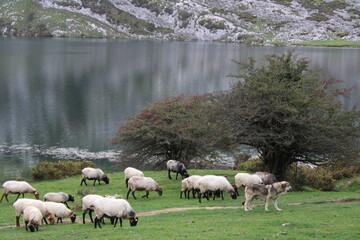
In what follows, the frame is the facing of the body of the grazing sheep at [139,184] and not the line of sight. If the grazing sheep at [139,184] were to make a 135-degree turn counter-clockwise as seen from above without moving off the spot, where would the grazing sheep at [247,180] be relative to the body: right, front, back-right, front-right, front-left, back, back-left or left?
back-right

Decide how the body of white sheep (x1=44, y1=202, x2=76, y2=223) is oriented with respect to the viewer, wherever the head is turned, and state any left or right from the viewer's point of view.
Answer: facing to the right of the viewer

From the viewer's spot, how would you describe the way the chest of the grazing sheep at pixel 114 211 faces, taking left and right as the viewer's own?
facing to the right of the viewer

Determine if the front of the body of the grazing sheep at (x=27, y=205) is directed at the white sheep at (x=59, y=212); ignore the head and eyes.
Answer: yes

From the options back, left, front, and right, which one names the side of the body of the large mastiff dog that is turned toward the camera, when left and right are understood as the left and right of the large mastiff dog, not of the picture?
right

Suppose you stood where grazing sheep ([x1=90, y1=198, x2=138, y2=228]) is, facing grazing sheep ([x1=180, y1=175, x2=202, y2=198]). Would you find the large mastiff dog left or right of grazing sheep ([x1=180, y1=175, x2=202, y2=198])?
right

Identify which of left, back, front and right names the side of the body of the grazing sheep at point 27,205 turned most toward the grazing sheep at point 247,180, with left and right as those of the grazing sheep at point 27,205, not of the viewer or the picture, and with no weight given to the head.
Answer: front

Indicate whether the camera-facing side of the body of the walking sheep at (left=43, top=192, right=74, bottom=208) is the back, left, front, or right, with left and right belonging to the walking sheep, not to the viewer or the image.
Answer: right

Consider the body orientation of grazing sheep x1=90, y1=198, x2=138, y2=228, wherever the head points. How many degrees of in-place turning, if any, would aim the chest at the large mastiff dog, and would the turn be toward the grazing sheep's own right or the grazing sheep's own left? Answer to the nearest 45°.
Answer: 0° — it already faces it

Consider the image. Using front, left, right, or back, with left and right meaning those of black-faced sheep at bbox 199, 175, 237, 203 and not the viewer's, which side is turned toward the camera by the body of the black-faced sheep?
right

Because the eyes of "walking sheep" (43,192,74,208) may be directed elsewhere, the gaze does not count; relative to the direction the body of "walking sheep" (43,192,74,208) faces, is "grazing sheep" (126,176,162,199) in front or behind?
in front

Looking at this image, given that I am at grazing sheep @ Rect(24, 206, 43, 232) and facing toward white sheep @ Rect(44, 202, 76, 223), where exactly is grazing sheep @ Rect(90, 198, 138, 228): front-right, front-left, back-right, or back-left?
front-right

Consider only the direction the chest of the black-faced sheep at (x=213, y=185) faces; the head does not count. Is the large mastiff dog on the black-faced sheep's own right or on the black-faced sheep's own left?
on the black-faced sheep's own right
